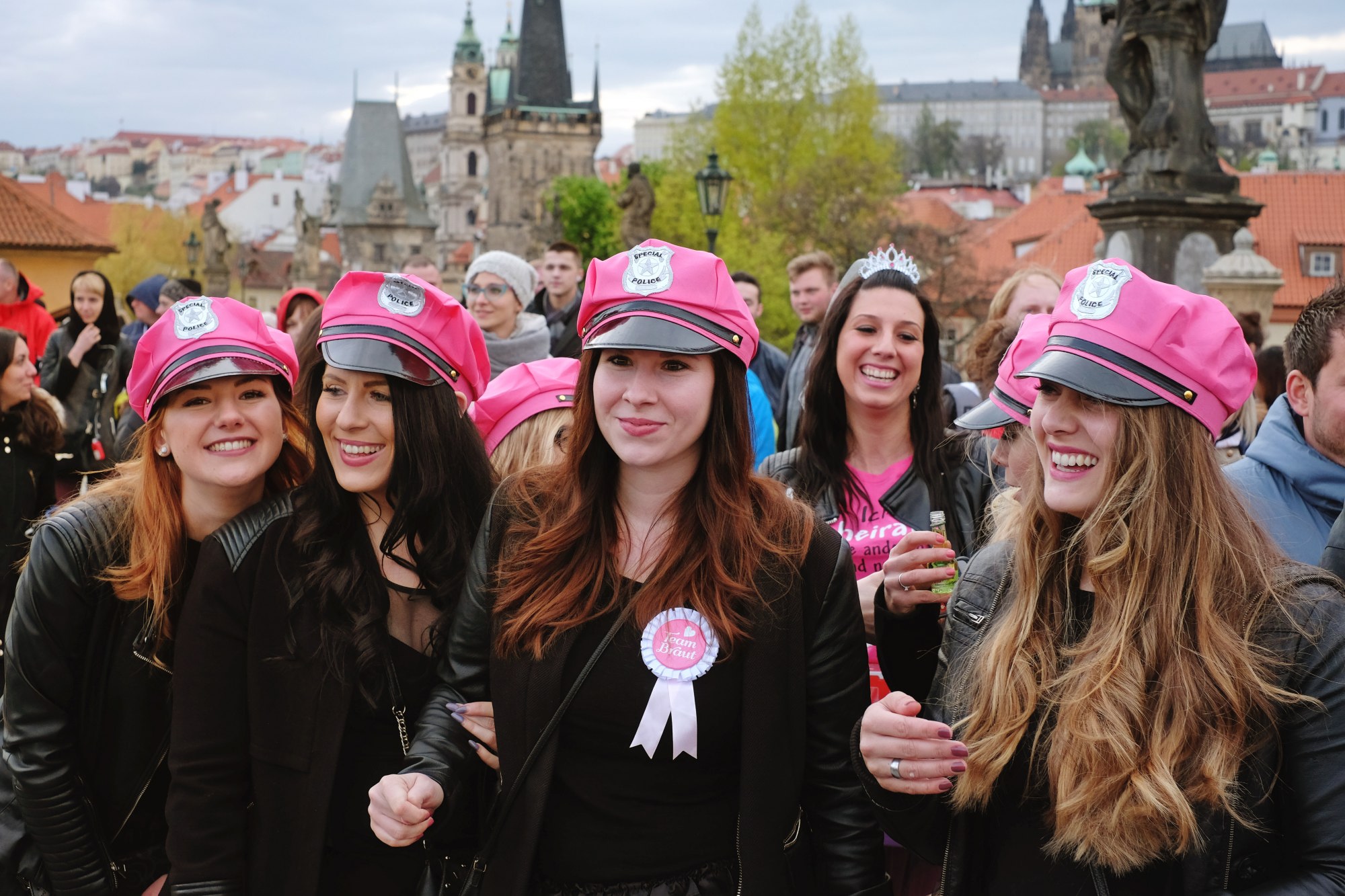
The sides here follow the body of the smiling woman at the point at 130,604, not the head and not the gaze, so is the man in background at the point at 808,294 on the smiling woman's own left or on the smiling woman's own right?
on the smiling woman's own left

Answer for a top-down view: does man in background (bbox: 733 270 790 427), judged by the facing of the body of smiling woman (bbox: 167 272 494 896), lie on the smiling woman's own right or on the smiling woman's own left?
on the smiling woman's own left

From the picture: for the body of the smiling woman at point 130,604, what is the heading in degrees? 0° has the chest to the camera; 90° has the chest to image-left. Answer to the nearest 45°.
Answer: approximately 315°

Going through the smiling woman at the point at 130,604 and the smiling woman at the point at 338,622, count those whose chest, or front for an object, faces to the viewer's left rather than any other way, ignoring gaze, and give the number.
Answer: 0

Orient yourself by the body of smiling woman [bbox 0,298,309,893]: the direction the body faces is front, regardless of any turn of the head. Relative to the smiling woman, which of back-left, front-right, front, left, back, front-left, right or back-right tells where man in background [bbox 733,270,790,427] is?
left

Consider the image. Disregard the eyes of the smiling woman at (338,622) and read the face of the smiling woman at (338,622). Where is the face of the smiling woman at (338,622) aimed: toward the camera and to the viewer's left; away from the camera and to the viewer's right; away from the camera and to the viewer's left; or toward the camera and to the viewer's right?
toward the camera and to the viewer's left

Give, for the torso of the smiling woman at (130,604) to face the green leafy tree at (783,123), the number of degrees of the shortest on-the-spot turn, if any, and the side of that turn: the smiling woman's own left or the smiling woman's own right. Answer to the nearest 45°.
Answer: approximately 90° to the smiling woman's own left

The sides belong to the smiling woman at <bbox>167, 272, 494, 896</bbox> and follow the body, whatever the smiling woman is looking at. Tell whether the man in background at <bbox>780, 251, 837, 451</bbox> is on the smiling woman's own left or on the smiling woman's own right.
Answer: on the smiling woman's own left
